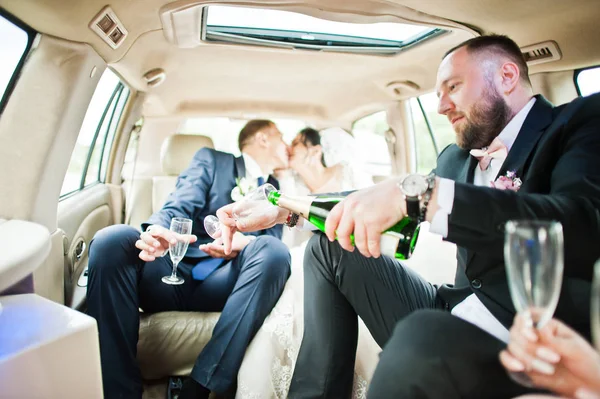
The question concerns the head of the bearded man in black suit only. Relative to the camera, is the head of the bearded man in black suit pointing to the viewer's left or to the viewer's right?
to the viewer's left

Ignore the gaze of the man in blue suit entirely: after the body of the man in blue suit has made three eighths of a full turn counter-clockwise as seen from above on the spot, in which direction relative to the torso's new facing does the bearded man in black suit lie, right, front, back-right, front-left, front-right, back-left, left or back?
right

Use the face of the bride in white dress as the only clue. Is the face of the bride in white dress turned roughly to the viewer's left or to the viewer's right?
to the viewer's left

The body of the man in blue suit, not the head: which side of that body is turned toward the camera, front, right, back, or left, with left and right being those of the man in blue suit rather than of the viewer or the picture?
front

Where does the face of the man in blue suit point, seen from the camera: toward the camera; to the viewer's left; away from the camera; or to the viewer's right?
to the viewer's right
